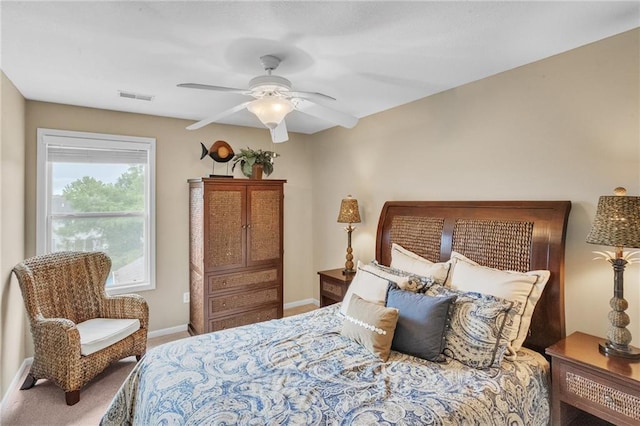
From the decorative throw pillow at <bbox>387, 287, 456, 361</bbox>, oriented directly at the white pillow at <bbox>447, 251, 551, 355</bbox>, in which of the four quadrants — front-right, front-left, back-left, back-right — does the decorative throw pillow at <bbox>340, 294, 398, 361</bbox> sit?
back-left

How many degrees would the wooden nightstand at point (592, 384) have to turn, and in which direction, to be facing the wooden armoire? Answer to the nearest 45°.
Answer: approximately 45° to its right

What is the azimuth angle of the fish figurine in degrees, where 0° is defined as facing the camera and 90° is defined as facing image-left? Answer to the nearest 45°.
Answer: approximately 270°

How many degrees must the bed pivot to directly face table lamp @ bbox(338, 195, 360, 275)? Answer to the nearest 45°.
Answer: approximately 135° to its right

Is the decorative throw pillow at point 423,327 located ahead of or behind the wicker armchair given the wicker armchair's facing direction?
ahead

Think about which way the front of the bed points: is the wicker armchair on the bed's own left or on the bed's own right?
on the bed's own right

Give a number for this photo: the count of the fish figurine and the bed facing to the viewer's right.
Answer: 1

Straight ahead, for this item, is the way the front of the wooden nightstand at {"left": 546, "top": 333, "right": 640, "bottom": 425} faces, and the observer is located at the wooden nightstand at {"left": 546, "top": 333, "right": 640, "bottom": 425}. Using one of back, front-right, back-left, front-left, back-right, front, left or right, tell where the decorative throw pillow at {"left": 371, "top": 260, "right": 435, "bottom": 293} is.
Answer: front-right

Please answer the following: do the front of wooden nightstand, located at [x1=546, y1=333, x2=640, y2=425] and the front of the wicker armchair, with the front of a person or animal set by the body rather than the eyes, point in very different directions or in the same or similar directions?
very different directions
